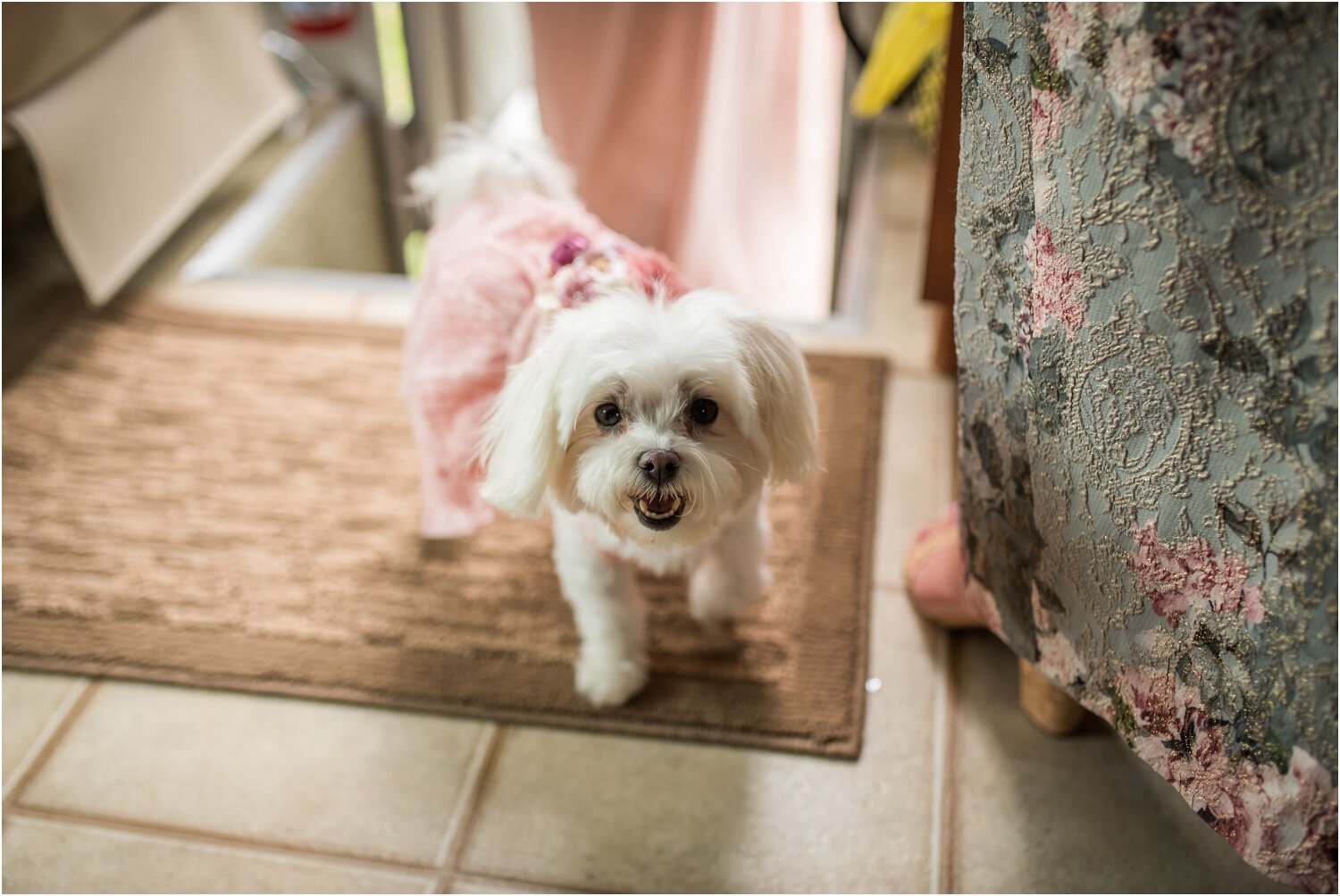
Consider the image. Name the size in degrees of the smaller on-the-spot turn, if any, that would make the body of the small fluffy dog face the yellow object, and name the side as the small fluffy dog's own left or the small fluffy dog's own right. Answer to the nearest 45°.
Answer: approximately 90° to the small fluffy dog's own left

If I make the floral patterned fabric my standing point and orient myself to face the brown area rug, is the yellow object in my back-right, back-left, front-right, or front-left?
front-right

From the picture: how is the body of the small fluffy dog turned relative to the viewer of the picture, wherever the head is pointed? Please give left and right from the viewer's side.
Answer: facing the viewer and to the right of the viewer

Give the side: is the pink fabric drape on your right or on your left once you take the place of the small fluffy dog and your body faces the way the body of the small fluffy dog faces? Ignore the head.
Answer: on your left

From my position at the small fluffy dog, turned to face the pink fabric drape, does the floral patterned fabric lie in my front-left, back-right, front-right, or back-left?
back-right
